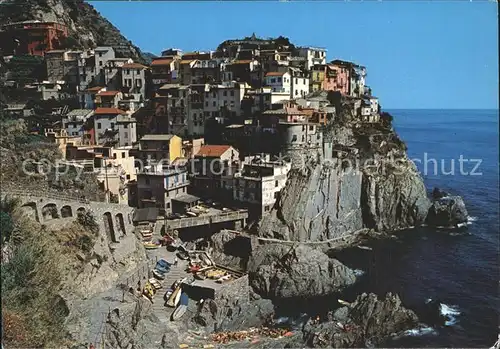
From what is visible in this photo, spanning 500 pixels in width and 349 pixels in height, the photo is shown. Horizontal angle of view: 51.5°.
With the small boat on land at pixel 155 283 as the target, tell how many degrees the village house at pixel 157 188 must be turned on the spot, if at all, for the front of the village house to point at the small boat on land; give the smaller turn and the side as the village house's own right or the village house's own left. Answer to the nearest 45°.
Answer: approximately 45° to the village house's own right

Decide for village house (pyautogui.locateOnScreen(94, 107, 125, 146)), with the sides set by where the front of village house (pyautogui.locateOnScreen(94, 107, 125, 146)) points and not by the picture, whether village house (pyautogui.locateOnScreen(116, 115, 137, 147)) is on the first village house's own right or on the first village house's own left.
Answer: on the first village house's own left

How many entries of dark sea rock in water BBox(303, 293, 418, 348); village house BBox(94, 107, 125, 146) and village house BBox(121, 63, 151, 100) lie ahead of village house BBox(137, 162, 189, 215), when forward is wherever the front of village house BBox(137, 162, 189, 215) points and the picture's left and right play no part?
1

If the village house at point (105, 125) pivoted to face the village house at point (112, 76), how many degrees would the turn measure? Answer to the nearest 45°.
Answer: approximately 180°

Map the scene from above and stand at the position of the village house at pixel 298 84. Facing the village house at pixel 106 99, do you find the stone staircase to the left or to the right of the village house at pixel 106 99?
left

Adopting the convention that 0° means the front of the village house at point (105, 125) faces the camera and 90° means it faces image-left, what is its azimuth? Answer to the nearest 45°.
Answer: approximately 0°

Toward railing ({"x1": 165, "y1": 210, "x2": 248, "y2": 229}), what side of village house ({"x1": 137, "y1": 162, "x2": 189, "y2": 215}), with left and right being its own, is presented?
front

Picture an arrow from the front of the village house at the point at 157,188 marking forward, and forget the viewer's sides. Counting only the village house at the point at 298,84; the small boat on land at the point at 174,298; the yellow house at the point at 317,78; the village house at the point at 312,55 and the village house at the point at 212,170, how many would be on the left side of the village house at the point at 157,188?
4

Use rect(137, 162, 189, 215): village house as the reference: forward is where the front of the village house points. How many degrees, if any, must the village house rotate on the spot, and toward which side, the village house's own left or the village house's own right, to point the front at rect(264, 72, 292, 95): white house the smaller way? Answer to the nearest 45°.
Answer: approximately 90° to the village house's own left

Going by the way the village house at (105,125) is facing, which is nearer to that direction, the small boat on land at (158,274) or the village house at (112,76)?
the small boat on land

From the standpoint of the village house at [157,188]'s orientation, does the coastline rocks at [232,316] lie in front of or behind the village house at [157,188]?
in front

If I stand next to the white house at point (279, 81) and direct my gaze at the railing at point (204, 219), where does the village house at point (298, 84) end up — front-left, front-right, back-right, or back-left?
back-left

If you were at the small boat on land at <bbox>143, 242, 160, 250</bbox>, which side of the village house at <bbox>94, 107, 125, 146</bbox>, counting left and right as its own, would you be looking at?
front

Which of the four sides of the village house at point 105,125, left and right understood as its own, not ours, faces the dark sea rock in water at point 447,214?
left

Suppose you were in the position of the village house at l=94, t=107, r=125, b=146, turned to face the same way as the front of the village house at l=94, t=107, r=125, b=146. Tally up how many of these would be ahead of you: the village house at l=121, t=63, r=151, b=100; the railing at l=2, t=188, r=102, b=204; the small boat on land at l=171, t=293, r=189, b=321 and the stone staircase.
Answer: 3

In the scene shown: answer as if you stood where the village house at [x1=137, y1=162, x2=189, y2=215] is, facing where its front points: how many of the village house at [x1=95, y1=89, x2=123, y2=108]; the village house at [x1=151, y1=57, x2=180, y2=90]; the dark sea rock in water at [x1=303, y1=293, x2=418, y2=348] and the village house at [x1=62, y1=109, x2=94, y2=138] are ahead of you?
1

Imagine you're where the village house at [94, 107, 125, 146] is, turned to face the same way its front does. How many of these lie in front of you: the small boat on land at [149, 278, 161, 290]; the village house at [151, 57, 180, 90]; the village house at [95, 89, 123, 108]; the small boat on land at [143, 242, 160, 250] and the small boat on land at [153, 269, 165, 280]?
3

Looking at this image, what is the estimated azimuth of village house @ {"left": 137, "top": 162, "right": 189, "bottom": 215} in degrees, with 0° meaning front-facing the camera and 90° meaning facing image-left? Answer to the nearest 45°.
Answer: approximately 315°

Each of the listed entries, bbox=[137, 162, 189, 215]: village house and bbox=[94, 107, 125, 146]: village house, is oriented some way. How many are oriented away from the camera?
0

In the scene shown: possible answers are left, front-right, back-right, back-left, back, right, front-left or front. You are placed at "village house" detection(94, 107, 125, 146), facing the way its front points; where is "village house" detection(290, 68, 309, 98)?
left

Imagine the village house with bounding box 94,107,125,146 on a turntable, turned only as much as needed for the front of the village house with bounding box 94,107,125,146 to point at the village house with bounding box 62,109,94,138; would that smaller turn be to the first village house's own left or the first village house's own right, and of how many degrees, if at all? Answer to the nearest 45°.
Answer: approximately 90° to the first village house's own right
